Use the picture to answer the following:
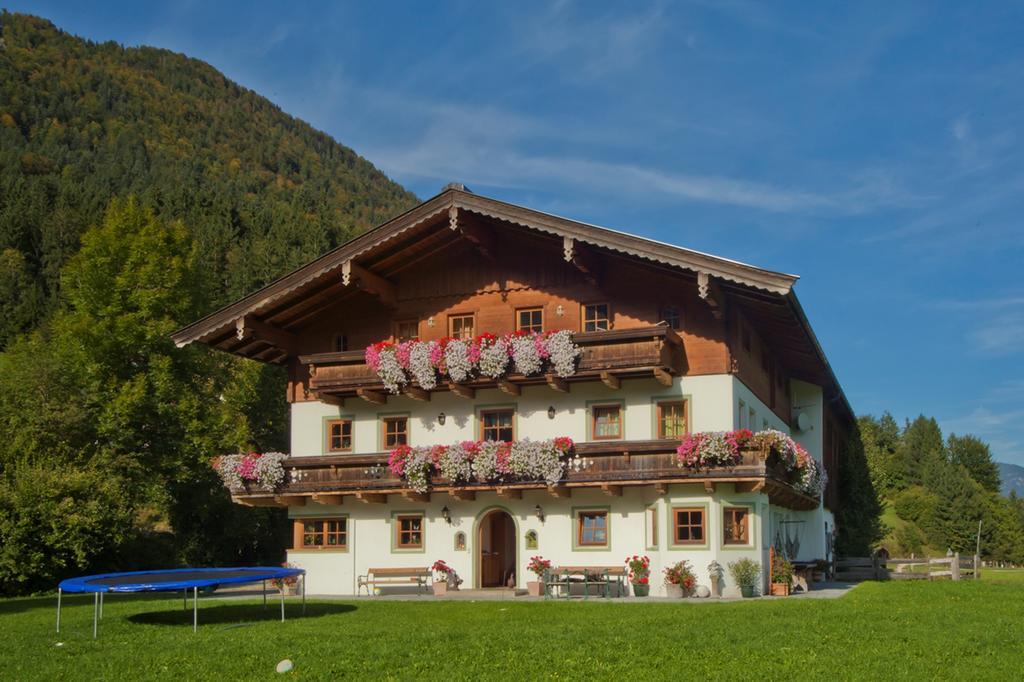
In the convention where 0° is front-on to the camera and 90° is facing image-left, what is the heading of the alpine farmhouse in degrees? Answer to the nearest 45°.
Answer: approximately 0°

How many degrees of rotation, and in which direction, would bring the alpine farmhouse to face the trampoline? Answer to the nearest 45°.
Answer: approximately 45° to its right

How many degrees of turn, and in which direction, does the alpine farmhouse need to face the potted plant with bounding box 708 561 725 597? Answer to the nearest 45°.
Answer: approximately 45° to its left

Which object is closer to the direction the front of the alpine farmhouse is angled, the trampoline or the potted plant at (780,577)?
the trampoline
